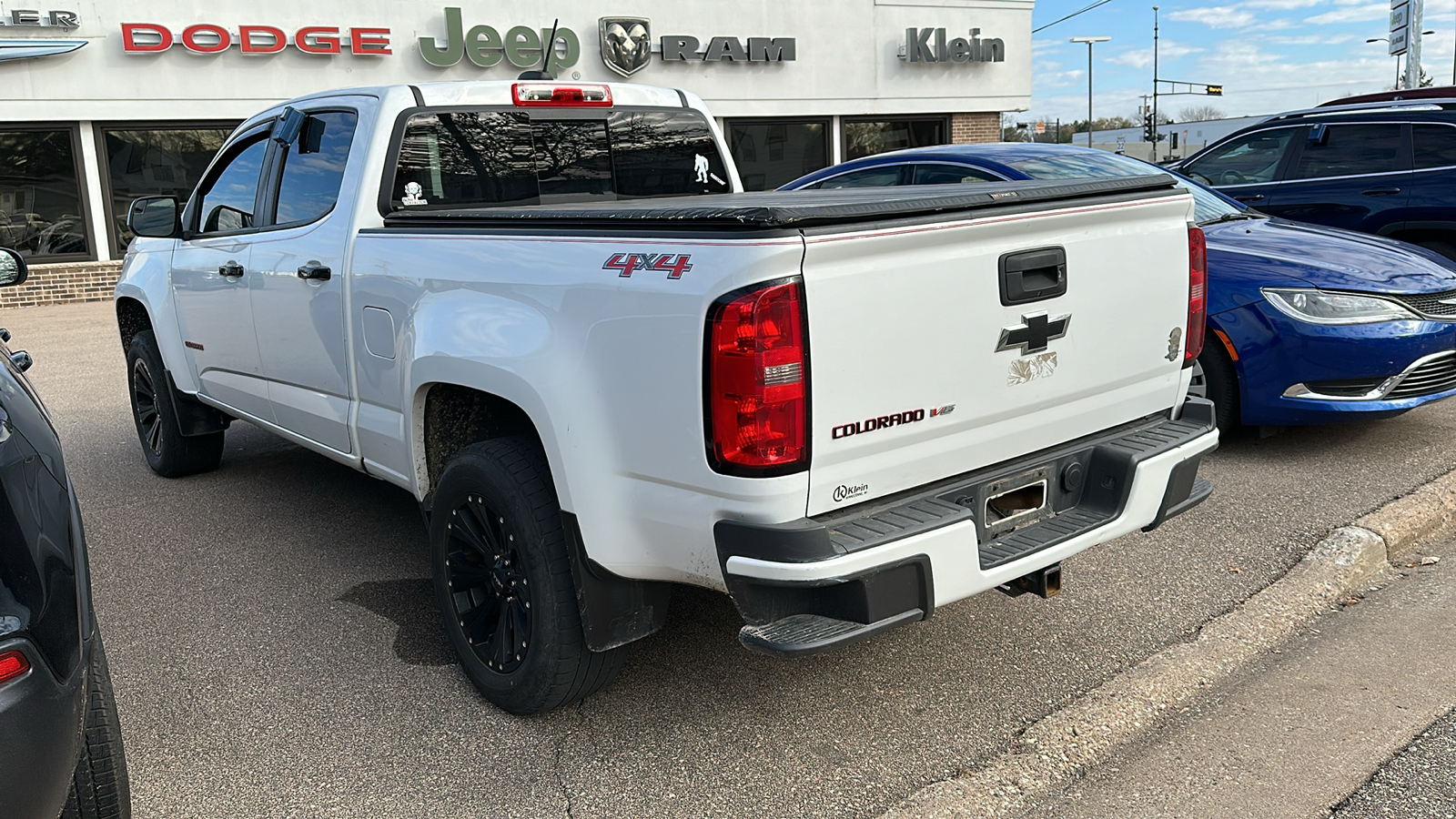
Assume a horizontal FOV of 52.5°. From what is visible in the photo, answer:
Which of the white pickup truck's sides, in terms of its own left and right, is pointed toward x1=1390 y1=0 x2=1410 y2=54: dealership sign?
right

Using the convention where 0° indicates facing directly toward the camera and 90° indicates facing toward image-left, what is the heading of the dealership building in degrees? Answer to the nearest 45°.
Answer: approximately 0°

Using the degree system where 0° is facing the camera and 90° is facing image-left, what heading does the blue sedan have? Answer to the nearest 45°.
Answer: approximately 315°

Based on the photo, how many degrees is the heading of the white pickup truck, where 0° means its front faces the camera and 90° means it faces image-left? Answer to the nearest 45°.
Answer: approximately 135°

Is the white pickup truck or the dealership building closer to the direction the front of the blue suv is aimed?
the dealership building

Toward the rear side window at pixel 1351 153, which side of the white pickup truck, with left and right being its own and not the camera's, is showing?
right

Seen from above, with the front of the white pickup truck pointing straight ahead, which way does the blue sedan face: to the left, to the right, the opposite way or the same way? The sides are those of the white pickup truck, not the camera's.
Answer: the opposite way

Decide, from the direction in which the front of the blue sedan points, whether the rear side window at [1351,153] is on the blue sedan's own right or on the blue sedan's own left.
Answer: on the blue sedan's own left

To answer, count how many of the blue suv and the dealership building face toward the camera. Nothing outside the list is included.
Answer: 1

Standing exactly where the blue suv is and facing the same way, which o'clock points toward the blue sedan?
The blue sedan is roughly at 9 o'clock from the blue suv.

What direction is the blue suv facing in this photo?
to the viewer's left
